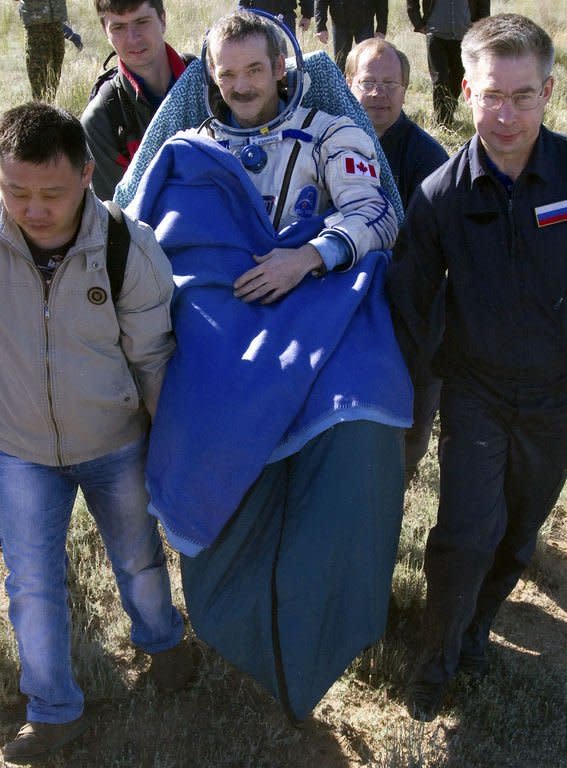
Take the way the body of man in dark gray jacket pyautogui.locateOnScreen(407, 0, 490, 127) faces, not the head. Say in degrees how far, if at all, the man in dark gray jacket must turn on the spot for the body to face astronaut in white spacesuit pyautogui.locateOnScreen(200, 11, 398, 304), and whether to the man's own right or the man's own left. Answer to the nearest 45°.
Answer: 0° — they already face them

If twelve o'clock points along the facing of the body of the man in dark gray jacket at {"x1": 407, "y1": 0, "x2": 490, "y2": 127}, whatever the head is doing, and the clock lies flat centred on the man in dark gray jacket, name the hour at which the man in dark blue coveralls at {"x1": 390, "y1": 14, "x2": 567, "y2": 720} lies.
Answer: The man in dark blue coveralls is roughly at 12 o'clock from the man in dark gray jacket.

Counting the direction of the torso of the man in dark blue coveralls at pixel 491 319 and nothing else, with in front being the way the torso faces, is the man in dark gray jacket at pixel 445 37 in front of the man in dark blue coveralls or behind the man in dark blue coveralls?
behind

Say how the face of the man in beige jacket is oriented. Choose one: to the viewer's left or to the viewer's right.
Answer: to the viewer's left

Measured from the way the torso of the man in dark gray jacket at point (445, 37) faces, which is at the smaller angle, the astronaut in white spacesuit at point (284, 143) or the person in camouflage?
the astronaut in white spacesuit

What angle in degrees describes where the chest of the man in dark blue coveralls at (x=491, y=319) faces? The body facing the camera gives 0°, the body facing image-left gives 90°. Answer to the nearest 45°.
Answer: approximately 0°
